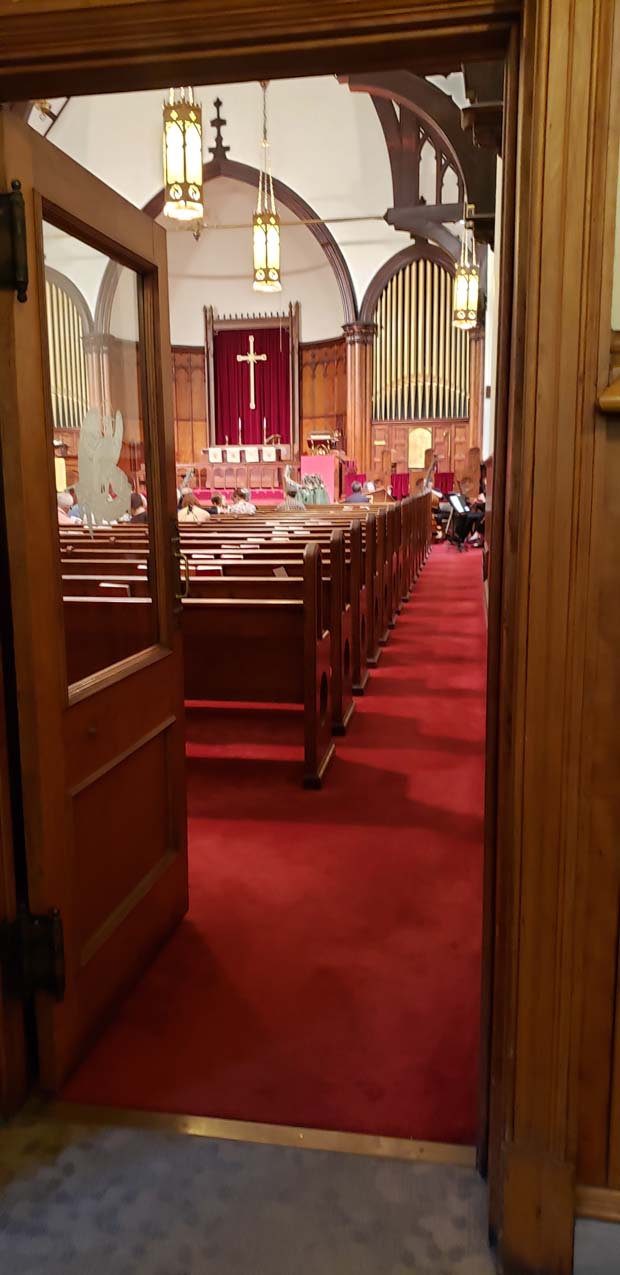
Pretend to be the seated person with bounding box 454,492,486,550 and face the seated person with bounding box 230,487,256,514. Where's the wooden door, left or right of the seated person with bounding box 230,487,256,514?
left

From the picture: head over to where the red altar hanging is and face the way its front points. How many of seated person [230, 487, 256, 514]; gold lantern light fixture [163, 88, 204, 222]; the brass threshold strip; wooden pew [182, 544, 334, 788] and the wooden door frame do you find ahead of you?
5

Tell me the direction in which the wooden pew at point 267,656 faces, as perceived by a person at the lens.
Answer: facing away from the viewer

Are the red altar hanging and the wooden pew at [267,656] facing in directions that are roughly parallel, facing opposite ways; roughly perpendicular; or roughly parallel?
roughly parallel, facing opposite ways

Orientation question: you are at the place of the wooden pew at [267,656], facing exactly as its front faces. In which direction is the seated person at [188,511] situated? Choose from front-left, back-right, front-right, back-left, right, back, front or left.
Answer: front

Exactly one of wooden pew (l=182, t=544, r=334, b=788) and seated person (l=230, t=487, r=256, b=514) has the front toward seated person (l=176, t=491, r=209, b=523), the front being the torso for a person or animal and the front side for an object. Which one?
the wooden pew

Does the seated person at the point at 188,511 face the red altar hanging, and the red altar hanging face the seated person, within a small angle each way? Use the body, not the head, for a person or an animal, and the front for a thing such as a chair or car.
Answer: yes

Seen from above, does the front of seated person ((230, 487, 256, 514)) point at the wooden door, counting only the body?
no

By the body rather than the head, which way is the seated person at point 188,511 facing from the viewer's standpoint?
away from the camera

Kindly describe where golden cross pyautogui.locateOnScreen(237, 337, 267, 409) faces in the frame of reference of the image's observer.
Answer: facing the viewer

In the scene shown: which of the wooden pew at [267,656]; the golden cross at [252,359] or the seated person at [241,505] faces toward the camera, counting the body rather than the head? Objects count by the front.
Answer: the golden cross

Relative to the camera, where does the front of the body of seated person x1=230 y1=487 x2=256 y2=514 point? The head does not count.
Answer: away from the camera

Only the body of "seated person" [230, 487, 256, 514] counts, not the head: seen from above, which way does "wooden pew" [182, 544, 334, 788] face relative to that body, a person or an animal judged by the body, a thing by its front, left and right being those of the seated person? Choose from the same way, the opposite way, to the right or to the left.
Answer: the same way

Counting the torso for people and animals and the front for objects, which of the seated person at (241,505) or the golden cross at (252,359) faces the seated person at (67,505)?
the golden cross

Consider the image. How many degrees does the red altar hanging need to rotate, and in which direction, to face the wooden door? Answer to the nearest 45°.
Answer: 0° — it already faces it

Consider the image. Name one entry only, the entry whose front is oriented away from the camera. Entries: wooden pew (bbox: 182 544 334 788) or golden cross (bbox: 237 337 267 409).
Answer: the wooden pew

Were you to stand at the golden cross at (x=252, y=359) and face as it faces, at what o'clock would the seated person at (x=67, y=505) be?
The seated person is roughly at 12 o'clock from the golden cross.

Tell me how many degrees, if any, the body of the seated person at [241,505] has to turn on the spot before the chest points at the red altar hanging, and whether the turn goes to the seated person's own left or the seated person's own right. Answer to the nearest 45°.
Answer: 0° — they already face it

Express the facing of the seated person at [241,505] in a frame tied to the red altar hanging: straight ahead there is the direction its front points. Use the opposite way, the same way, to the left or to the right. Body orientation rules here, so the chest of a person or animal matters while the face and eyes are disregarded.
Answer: the opposite way
